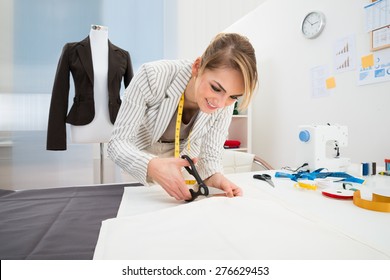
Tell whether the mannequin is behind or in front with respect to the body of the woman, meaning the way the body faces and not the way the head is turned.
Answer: behind

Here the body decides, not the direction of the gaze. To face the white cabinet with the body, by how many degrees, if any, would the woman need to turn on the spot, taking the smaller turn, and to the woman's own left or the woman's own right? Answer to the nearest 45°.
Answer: approximately 135° to the woman's own left

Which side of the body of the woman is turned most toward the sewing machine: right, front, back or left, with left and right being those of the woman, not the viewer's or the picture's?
left

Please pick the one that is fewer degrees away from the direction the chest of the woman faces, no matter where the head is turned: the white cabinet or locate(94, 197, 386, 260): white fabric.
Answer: the white fabric

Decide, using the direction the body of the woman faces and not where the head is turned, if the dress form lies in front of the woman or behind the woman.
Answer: behind
